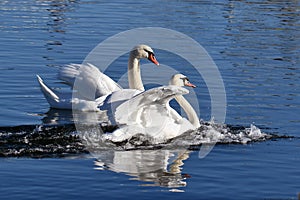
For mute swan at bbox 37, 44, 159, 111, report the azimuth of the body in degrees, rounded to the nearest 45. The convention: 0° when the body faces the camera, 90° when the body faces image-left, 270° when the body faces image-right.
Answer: approximately 270°
